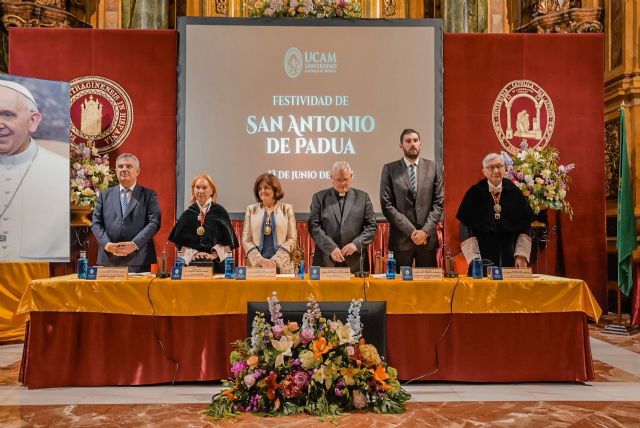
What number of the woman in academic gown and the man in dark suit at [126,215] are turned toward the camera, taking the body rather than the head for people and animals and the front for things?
2

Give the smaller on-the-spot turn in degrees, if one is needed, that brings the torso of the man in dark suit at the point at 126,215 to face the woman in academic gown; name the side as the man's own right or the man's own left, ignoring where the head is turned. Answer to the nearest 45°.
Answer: approximately 45° to the man's own left

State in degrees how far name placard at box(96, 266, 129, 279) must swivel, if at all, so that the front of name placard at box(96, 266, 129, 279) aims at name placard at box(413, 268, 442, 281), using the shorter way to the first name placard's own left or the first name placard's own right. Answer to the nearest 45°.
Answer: approximately 90° to the first name placard's own left

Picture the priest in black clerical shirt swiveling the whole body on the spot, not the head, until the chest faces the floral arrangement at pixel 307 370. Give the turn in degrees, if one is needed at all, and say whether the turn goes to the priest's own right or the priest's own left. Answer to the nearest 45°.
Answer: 0° — they already face it
